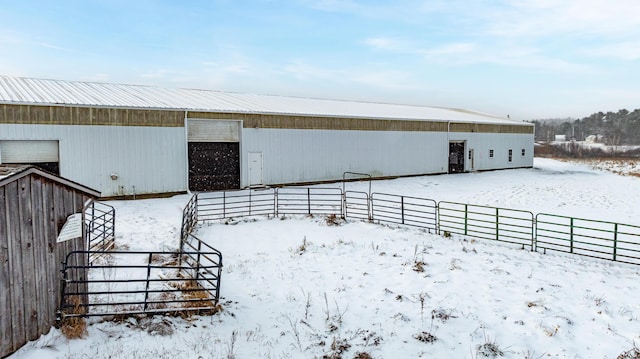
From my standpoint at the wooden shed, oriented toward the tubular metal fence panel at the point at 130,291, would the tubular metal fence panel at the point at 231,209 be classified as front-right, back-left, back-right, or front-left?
front-left

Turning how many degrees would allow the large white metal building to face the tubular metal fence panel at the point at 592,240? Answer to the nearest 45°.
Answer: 0° — it already faces it

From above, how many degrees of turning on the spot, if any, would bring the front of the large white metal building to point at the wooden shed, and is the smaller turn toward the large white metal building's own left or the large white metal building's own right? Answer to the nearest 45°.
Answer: approximately 45° to the large white metal building's own right

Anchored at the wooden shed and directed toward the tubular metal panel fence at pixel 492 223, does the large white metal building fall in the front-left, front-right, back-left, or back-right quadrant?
front-left

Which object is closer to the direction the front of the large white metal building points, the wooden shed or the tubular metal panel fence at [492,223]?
the tubular metal panel fence

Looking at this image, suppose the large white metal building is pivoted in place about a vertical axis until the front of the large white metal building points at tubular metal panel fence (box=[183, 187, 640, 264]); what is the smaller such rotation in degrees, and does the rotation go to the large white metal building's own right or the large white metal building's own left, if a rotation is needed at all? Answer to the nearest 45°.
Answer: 0° — it already faces it

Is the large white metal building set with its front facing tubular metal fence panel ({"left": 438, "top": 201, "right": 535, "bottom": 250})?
yes

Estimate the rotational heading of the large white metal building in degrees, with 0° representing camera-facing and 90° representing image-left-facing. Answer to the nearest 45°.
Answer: approximately 315°
